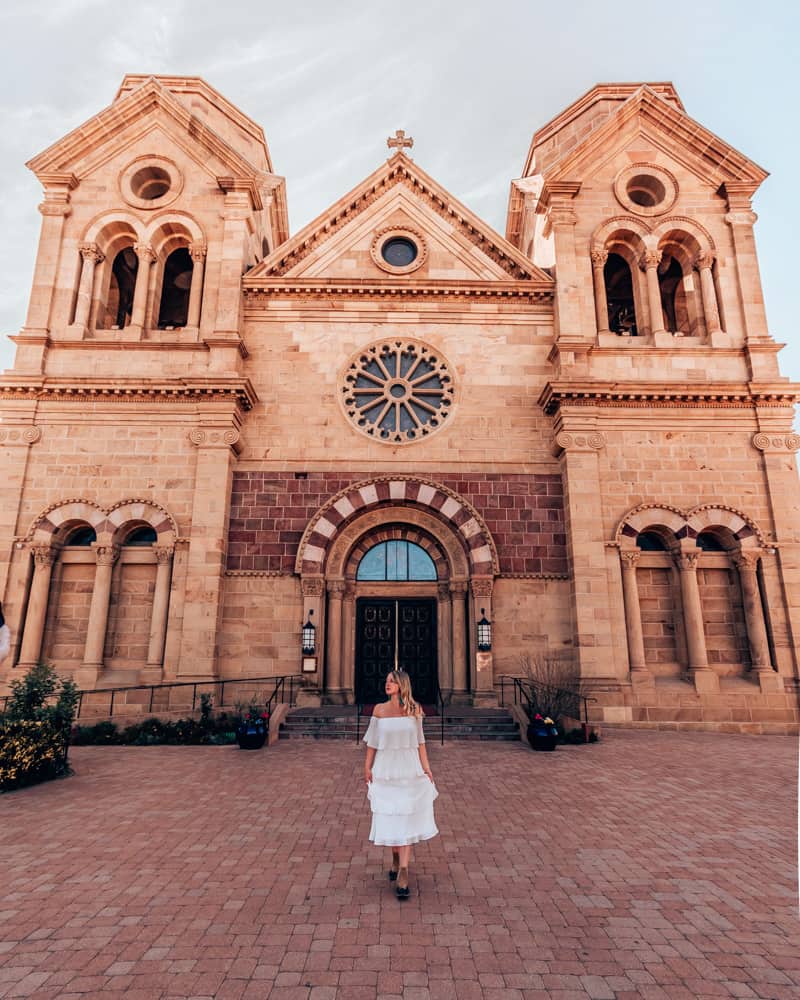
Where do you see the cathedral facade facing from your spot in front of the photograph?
facing the viewer

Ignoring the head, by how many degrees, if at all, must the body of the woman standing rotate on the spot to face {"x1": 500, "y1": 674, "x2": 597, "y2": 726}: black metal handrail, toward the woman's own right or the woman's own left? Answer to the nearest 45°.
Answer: approximately 180°

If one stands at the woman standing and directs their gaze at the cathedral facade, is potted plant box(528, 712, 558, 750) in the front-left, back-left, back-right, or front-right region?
front-right

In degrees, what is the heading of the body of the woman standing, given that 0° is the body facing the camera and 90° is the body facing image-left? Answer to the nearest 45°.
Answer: approximately 0°

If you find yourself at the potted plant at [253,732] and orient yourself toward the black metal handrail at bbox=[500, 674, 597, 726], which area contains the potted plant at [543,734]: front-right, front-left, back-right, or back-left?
front-right

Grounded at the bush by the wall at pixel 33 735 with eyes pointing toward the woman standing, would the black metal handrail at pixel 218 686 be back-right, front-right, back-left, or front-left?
back-left

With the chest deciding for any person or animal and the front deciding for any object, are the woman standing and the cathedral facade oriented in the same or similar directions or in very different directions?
same or similar directions

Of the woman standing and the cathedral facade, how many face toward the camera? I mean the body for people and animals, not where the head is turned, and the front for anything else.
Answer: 2

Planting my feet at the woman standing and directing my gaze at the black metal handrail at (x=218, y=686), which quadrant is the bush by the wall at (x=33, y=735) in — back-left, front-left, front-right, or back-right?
front-left

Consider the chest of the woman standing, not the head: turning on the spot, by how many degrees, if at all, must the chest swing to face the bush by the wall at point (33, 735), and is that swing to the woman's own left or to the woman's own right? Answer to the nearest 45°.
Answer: approximately 135° to the woman's own right
